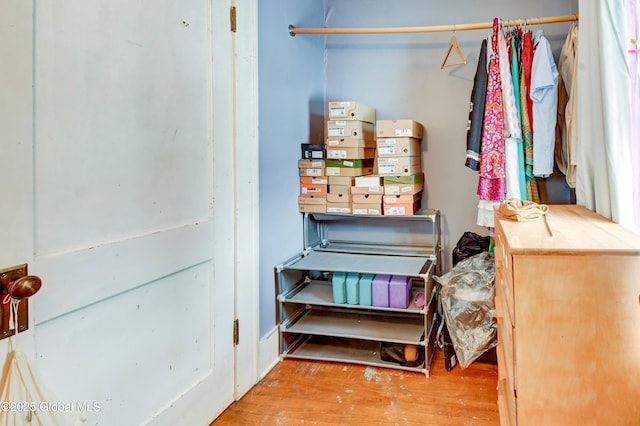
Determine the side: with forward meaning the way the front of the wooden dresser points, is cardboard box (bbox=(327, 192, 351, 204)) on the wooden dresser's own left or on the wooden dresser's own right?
on the wooden dresser's own right

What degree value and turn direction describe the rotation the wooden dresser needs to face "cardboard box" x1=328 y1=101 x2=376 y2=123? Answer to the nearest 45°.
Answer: approximately 45° to its right

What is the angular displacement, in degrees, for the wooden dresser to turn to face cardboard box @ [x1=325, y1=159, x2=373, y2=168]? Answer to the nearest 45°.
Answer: approximately 45° to its right

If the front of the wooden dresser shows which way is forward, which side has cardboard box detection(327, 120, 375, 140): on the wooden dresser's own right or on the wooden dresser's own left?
on the wooden dresser's own right

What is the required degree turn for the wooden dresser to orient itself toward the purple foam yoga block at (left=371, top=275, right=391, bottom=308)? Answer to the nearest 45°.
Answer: approximately 45° to its right

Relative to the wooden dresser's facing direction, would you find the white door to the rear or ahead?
ahead

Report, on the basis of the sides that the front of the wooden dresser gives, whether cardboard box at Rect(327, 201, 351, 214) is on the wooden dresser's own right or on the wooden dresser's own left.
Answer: on the wooden dresser's own right

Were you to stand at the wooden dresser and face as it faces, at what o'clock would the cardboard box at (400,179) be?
The cardboard box is roughly at 2 o'clock from the wooden dresser.

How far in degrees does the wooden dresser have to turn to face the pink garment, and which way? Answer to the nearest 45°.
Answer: approximately 90° to its right

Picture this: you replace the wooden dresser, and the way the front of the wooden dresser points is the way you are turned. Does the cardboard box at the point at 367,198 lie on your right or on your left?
on your right

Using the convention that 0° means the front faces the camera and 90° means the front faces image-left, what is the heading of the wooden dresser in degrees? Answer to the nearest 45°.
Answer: approximately 90°

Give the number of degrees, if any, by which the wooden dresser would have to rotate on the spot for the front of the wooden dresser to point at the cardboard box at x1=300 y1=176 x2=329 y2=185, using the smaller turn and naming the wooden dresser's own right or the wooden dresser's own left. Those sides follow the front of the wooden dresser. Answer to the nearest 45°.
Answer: approximately 45° to the wooden dresser's own right

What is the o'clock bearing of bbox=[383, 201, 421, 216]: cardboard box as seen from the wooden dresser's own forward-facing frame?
The cardboard box is roughly at 2 o'clock from the wooden dresser.

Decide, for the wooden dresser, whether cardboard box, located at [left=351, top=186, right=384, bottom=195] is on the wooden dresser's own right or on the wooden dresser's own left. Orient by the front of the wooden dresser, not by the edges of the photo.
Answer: on the wooden dresser's own right

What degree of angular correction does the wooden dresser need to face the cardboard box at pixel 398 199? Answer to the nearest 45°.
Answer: approximately 45° to its right
